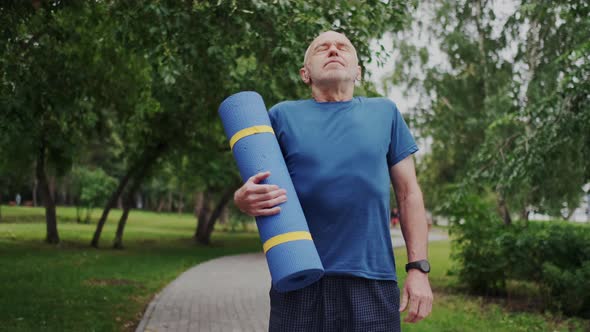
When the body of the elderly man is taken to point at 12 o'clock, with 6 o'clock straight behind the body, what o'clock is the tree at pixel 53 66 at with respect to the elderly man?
The tree is roughly at 5 o'clock from the elderly man.

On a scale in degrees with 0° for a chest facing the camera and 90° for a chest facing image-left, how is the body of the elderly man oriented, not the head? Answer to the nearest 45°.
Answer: approximately 0°

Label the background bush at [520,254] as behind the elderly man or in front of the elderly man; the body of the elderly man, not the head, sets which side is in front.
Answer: behind

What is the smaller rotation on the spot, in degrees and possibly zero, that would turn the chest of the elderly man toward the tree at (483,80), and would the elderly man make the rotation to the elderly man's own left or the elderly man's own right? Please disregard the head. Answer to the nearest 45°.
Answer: approximately 180°
